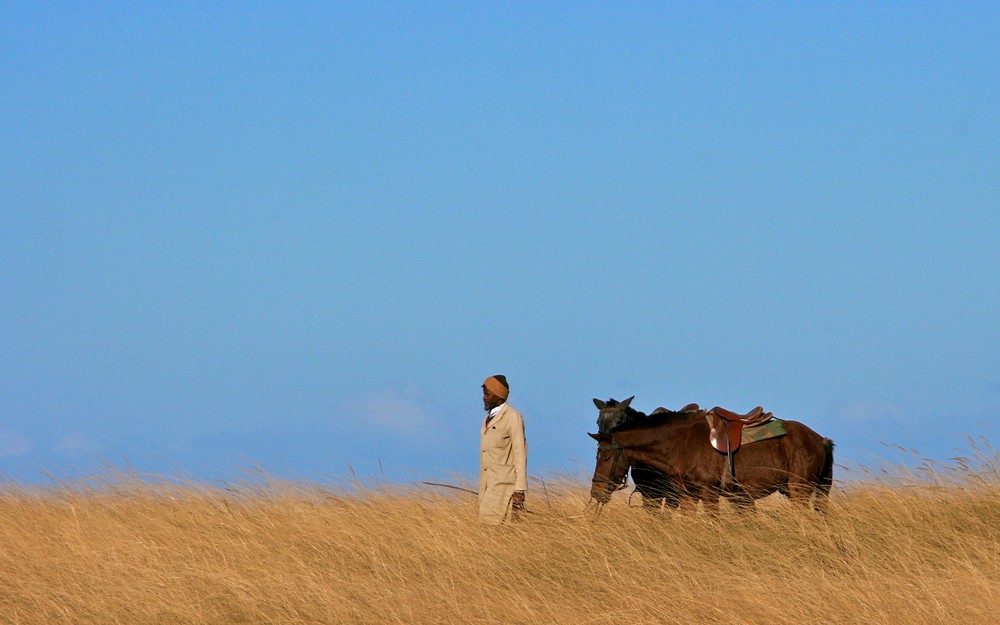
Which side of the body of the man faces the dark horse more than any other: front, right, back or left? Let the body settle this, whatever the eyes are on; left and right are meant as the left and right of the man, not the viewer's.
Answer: back

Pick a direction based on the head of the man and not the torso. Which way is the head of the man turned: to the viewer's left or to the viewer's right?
to the viewer's left

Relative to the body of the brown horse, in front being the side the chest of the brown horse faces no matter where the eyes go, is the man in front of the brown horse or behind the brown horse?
in front

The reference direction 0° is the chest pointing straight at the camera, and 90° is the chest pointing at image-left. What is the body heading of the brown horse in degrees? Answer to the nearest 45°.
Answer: approximately 90°

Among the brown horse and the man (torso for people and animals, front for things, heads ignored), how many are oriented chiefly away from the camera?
0

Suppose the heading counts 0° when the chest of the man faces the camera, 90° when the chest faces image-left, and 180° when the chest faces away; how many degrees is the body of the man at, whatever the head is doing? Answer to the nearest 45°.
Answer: approximately 45°

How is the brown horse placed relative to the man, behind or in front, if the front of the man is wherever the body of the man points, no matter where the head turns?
behind
